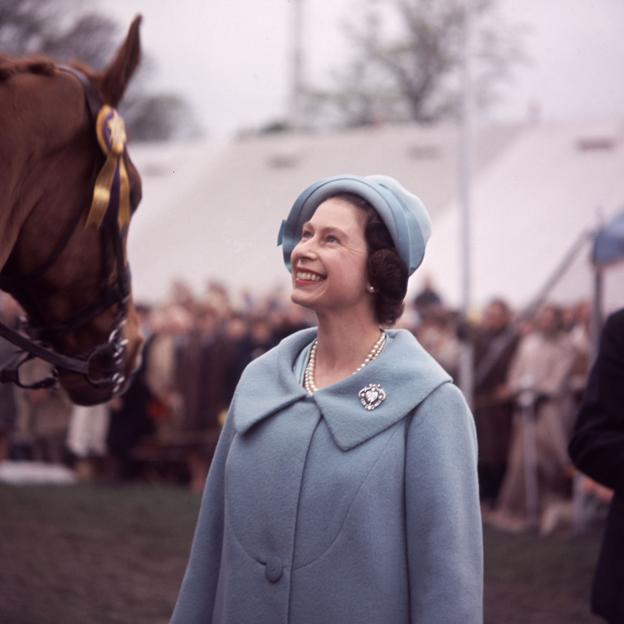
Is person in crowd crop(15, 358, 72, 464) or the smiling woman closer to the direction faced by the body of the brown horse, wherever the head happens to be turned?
the smiling woman

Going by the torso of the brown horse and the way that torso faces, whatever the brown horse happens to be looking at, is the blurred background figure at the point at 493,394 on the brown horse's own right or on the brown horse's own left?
on the brown horse's own left

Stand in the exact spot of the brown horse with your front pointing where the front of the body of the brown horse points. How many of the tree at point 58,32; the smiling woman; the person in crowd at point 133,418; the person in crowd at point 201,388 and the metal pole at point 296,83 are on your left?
4

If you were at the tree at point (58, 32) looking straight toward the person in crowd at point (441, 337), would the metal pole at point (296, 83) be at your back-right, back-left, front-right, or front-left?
front-left

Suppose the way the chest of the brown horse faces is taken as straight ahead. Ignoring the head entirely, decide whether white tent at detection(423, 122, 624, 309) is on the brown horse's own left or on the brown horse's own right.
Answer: on the brown horse's own left

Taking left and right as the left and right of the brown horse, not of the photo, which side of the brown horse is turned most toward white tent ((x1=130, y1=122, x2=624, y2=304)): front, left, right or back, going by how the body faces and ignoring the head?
left

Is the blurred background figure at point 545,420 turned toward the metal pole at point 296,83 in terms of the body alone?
no

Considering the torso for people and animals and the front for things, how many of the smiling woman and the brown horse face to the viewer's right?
1

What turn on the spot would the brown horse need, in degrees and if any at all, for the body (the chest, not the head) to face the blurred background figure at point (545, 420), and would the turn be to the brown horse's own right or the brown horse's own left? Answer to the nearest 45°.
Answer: approximately 45° to the brown horse's own left

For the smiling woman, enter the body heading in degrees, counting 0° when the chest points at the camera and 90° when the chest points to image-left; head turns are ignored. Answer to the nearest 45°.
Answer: approximately 45°

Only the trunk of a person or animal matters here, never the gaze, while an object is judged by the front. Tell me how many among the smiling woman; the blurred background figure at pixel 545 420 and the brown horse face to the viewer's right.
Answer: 1

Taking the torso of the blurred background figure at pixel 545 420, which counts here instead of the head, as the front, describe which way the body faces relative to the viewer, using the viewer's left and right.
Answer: facing the viewer and to the left of the viewer

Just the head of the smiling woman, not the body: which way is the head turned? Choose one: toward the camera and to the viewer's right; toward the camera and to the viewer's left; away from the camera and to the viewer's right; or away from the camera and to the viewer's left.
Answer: toward the camera and to the viewer's left

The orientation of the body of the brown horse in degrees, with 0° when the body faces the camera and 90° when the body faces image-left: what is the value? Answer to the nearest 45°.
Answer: approximately 270°

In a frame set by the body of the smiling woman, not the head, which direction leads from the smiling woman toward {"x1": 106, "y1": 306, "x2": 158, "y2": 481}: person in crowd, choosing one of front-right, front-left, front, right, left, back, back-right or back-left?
back-right

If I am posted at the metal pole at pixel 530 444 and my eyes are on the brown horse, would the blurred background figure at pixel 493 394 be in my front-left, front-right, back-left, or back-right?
back-right

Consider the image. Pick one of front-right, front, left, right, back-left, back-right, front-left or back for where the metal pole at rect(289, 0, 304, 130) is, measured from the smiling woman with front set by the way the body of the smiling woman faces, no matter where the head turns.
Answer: back-right

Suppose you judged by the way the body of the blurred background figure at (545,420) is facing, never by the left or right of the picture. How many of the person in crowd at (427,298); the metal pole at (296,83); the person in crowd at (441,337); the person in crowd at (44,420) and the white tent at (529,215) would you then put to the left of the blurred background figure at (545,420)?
0

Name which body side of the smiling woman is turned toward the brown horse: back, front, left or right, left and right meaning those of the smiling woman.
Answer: right

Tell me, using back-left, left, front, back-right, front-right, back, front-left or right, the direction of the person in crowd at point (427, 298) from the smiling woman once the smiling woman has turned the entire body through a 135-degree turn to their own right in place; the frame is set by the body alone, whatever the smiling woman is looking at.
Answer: front
